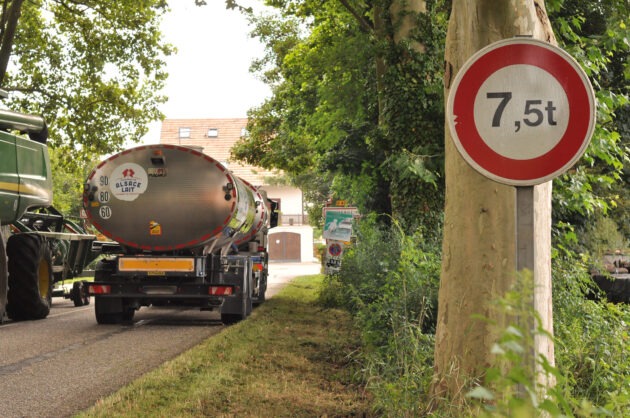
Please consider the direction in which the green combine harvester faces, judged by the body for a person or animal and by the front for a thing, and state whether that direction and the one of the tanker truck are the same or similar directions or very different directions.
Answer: very different directions

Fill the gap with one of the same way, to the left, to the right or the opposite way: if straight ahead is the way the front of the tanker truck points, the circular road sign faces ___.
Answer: the opposite way

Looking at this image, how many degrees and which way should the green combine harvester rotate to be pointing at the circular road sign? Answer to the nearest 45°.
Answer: approximately 45° to its left

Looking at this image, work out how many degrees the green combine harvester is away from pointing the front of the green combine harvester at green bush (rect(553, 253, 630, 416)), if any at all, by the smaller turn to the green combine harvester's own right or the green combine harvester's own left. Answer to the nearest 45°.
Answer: approximately 90° to the green combine harvester's own left

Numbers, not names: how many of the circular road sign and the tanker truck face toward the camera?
1

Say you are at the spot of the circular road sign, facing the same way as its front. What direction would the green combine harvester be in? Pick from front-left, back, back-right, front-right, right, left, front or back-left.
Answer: back-right

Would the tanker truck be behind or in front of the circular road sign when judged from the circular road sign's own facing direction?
behind

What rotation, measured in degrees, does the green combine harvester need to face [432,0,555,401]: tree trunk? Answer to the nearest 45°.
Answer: approximately 45° to its left

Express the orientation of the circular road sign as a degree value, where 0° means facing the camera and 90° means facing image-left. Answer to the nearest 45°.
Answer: approximately 0°

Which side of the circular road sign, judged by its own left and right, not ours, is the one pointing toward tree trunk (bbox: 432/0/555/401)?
back

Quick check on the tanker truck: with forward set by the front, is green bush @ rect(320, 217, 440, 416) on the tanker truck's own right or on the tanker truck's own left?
on the tanker truck's own right
